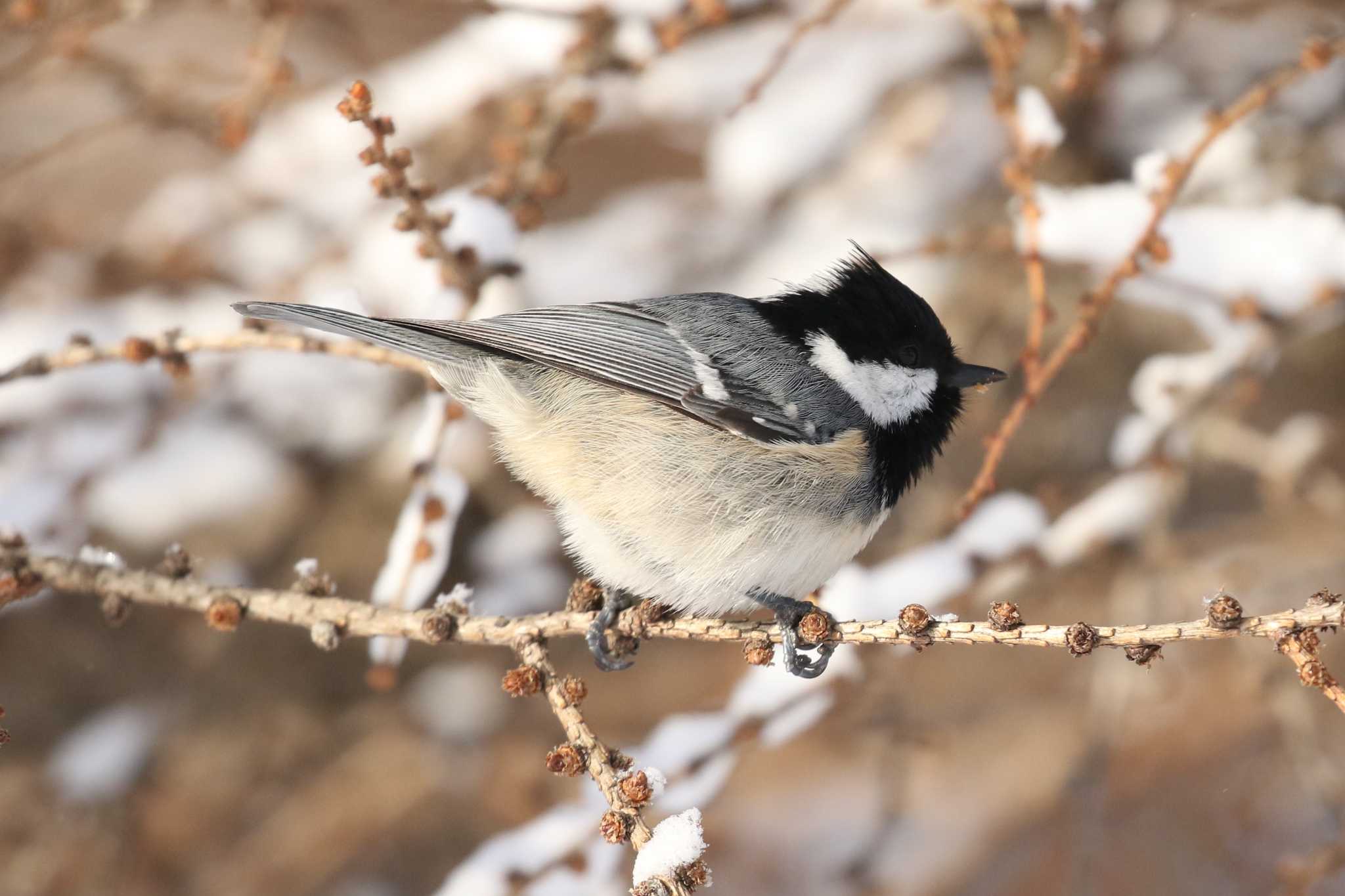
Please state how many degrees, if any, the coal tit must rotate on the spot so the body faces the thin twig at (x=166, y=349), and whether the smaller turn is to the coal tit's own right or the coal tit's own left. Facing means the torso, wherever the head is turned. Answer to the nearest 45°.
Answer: approximately 135° to the coal tit's own right

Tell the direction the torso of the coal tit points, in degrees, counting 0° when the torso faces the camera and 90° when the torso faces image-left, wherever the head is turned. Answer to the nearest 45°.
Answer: approximately 270°
